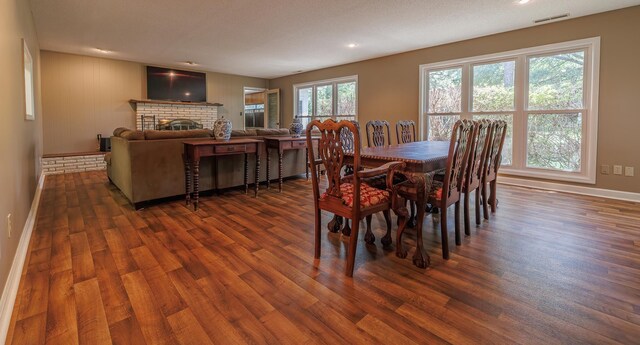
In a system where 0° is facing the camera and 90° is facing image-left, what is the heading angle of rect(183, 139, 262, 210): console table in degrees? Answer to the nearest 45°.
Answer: approximately 315°

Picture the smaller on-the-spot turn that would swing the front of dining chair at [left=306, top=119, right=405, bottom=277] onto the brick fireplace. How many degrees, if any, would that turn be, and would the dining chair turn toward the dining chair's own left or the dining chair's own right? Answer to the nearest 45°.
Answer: approximately 90° to the dining chair's own left

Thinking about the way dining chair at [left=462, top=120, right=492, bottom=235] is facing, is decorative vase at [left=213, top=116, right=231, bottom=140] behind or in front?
in front

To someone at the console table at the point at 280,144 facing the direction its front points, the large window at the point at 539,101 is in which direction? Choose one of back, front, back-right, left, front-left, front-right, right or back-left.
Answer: front-left

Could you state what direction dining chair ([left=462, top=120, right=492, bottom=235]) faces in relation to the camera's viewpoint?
facing to the left of the viewer

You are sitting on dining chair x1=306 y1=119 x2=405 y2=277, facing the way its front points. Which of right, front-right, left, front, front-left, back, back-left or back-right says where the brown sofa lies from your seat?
left

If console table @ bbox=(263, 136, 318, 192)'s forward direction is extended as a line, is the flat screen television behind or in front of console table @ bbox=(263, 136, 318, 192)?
behind

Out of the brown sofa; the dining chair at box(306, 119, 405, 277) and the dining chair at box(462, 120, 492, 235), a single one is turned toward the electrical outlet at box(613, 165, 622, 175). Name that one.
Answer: the dining chair at box(306, 119, 405, 277)

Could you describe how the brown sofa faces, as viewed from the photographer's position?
facing away from the viewer and to the left of the viewer

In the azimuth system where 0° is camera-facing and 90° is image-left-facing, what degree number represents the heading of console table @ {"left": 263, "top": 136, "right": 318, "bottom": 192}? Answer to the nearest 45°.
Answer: approximately 315°

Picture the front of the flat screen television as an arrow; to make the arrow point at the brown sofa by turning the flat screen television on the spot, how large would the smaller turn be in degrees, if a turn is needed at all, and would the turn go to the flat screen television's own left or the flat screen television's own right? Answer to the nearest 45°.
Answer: approximately 45° to the flat screen television's own right

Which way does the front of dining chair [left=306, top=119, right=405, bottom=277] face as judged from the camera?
facing away from the viewer and to the right of the viewer

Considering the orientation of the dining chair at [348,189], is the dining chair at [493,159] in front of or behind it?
in front
